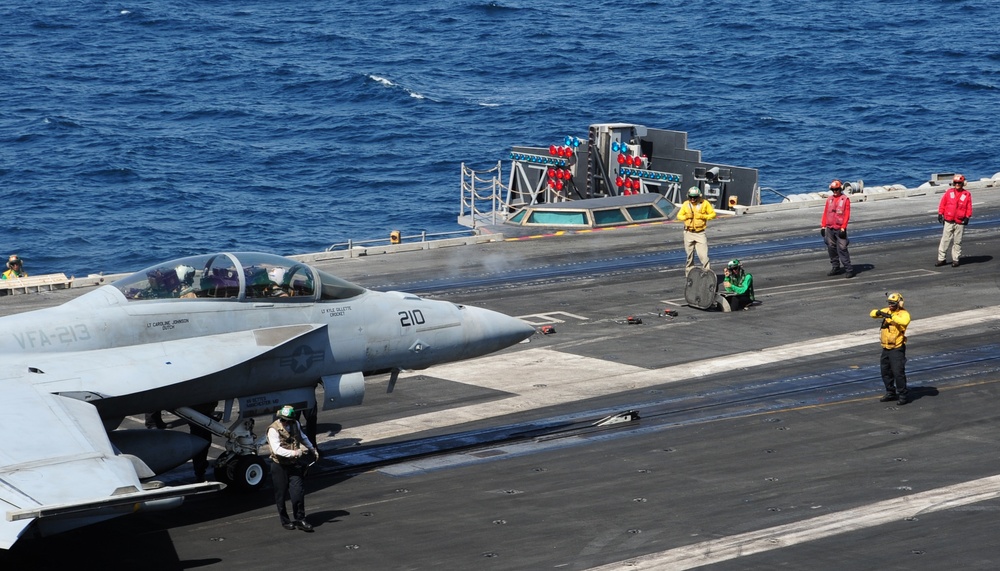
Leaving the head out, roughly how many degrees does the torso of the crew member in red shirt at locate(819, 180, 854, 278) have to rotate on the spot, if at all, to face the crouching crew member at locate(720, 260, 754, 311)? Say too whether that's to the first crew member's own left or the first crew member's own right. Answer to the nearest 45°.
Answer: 0° — they already face them

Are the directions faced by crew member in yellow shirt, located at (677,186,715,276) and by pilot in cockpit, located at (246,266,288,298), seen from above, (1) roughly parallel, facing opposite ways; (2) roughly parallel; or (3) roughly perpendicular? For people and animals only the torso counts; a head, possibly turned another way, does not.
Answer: roughly perpendicular

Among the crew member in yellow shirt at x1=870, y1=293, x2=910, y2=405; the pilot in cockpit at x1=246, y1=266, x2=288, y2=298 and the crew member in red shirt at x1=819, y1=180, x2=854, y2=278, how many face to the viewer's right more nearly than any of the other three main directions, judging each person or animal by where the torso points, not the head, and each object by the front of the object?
1

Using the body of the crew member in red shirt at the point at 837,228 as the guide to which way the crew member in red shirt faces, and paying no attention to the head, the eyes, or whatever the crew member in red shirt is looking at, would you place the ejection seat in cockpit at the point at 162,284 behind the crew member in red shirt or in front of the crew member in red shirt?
in front

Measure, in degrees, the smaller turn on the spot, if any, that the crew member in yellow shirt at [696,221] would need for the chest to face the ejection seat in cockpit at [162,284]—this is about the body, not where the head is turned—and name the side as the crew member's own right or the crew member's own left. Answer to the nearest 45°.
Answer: approximately 45° to the crew member's own right

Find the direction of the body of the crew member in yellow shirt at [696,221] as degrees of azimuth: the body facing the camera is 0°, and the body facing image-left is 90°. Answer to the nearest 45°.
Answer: approximately 0°

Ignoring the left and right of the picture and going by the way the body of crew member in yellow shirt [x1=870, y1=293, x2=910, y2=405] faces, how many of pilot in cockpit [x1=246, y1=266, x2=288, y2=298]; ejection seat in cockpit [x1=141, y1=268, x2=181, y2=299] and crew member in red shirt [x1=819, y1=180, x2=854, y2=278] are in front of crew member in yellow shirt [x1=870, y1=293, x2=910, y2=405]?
2

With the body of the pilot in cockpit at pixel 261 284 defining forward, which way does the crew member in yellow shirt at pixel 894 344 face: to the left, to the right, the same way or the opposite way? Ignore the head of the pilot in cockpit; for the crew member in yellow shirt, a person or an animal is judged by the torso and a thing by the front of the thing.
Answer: the opposite way

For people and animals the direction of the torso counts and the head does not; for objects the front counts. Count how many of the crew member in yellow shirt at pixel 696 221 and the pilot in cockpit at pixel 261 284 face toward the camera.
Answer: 1

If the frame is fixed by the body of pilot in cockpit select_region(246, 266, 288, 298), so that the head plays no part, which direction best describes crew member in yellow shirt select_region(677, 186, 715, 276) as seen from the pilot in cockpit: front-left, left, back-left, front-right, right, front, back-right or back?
front-left

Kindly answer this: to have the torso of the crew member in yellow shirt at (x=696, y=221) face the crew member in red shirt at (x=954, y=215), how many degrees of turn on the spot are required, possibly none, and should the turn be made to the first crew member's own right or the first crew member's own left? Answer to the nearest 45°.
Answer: approximately 135° to the first crew member's own left

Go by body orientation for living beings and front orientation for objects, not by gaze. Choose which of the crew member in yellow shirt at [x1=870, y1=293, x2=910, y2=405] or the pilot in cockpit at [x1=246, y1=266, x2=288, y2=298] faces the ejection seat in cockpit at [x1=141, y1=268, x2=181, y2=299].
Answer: the crew member in yellow shirt

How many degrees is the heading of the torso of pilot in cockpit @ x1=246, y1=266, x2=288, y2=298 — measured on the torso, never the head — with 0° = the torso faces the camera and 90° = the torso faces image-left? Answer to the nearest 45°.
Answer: approximately 270°

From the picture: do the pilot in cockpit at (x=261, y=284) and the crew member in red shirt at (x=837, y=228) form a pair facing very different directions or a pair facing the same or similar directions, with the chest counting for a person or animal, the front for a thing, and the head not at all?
very different directions

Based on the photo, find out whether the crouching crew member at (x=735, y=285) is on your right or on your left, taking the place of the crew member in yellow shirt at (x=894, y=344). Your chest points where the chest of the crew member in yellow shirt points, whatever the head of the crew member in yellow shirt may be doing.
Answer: on your right
